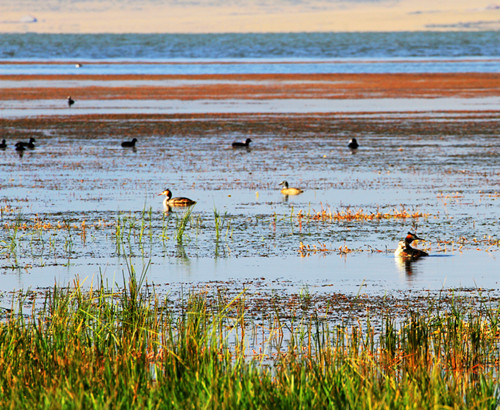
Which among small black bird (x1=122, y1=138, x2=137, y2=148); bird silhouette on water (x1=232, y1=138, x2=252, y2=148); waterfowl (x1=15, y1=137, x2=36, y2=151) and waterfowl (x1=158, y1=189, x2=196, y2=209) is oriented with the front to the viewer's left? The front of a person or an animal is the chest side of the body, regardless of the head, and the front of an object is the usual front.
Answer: waterfowl (x1=158, y1=189, x2=196, y2=209)

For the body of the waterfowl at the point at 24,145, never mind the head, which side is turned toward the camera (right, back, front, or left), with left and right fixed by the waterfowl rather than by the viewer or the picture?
right

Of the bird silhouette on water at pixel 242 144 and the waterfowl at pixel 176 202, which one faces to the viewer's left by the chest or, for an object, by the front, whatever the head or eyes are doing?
the waterfowl

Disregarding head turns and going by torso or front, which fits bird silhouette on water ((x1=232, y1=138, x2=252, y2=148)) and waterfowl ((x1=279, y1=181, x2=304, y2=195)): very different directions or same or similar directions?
very different directions

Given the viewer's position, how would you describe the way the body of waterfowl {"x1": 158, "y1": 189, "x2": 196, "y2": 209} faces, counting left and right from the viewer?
facing to the left of the viewer

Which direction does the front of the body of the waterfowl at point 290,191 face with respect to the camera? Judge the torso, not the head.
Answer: to the viewer's left

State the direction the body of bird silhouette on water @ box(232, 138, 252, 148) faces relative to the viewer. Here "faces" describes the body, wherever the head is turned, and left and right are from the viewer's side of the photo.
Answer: facing to the right of the viewer

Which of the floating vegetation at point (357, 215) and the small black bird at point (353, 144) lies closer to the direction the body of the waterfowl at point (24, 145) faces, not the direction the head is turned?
the small black bird

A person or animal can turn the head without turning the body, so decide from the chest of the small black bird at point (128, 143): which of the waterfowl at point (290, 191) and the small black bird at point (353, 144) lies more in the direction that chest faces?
the small black bird
